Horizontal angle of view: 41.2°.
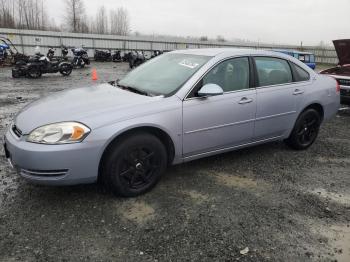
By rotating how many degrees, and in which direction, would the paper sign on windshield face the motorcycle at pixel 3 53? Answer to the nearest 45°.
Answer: approximately 90° to its right

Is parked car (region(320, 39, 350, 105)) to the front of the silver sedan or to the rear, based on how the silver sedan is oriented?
to the rear

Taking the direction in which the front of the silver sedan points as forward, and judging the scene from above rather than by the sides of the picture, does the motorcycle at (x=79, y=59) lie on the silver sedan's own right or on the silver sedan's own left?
on the silver sedan's own right

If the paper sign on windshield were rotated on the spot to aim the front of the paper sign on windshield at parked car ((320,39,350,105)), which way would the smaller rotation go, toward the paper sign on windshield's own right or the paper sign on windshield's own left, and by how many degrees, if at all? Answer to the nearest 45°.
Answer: approximately 180°

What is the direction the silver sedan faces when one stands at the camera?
facing the viewer and to the left of the viewer

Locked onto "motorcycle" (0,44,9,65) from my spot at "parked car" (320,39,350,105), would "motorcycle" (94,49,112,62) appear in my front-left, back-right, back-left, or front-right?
front-right

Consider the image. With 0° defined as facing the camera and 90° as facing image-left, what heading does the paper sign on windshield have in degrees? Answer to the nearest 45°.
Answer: approximately 45°

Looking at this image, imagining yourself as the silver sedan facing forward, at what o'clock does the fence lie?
The fence is roughly at 4 o'clock from the silver sedan.

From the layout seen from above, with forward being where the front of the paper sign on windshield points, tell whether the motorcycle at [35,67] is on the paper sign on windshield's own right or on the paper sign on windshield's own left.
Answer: on the paper sign on windshield's own right
